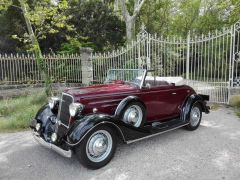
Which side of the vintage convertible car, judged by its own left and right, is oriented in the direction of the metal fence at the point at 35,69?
right

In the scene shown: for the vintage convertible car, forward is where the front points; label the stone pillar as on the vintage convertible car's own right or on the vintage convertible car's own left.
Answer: on the vintage convertible car's own right

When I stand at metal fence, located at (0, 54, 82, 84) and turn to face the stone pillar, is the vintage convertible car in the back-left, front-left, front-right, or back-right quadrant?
front-right

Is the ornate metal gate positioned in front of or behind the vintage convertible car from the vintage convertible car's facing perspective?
behind

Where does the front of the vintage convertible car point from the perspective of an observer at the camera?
facing the viewer and to the left of the viewer

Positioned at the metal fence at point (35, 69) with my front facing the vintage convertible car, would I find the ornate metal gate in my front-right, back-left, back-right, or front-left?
front-left

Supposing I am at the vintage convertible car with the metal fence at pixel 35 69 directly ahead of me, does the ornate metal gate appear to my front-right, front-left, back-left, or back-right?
front-right
